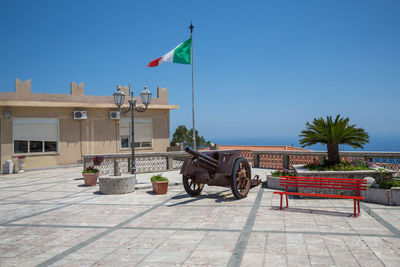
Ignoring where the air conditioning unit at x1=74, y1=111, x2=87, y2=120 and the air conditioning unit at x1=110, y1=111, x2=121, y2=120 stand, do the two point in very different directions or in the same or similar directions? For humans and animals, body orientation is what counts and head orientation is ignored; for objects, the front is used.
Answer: same or similar directions

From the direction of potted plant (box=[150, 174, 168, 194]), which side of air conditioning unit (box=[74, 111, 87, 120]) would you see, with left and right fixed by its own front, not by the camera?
front

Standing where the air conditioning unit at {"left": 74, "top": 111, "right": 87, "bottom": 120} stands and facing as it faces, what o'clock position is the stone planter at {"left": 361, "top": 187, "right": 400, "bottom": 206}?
The stone planter is roughly at 11 o'clock from the air conditioning unit.

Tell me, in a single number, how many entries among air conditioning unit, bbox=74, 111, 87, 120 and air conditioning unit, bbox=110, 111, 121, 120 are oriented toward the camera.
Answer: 2

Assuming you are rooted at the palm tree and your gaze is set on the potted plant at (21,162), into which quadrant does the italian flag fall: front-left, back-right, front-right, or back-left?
front-right

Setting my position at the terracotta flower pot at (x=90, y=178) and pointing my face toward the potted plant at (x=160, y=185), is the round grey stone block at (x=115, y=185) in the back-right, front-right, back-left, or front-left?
front-right

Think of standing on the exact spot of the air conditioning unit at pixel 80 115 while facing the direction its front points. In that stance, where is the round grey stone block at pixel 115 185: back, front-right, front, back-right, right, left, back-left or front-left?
front

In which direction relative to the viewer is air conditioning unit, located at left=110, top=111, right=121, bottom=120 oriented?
toward the camera

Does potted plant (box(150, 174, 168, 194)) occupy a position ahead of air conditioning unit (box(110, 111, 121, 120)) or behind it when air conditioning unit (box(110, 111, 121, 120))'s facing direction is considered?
ahead
